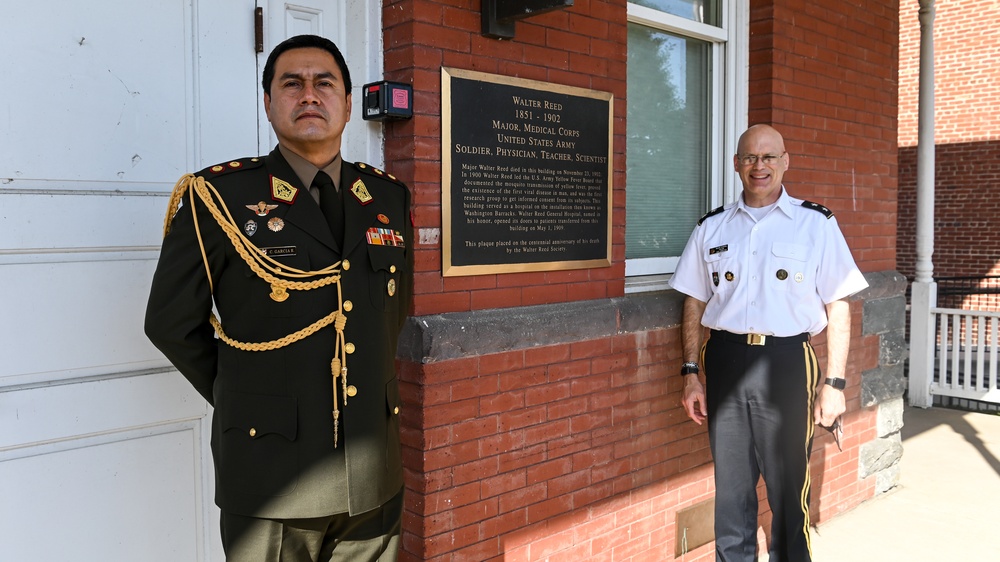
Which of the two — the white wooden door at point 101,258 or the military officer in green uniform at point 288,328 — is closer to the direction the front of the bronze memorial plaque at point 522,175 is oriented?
the military officer in green uniform

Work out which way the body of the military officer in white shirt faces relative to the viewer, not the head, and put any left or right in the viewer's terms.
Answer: facing the viewer

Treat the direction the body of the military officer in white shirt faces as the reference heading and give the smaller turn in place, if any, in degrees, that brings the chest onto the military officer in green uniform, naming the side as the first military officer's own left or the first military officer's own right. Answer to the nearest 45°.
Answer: approximately 45° to the first military officer's own right

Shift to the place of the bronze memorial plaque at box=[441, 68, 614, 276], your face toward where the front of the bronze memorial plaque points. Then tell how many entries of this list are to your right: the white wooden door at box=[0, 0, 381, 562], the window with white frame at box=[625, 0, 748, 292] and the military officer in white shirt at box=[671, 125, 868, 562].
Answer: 1

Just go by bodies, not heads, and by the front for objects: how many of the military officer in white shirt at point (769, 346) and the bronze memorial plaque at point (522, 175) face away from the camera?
0

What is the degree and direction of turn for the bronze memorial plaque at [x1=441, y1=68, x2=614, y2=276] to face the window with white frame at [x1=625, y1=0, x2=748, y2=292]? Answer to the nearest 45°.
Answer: approximately 90° to its left

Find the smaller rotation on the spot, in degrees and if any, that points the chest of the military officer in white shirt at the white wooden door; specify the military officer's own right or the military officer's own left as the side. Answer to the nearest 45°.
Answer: approximately 45° to the military officer's own right

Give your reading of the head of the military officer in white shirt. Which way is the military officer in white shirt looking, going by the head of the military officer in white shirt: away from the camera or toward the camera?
toward the camera

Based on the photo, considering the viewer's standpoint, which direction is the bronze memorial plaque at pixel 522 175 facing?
facing the viewer and to the right of the viewer

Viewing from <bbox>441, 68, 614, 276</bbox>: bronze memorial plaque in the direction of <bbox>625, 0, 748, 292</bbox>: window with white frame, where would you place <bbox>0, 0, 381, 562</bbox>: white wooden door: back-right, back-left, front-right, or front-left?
back-left
